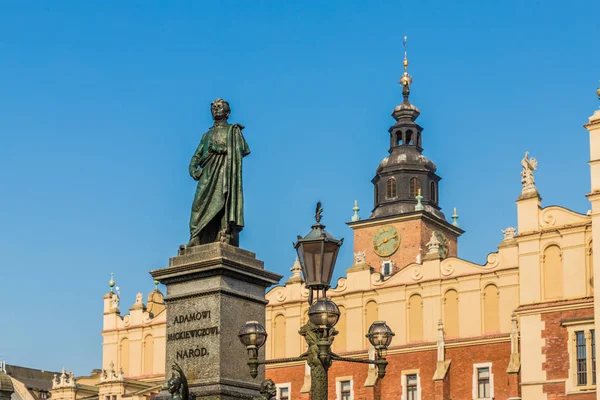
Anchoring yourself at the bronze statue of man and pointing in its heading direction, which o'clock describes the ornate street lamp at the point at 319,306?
The ornate street lamp is roughly at 10 o'clock from the bronze statue of man.

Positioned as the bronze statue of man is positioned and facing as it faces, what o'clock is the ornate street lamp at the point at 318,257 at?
The ornate street lamp is roughly at 10 o'clock from the bronze statue of man.

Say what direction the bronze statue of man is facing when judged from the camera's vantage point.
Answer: facing the viewer and to the left of the viewer
